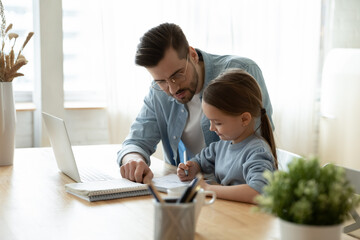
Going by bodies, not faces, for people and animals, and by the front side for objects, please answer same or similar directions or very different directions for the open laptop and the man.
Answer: very different directions

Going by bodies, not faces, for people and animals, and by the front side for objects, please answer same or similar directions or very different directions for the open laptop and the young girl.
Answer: very different directions

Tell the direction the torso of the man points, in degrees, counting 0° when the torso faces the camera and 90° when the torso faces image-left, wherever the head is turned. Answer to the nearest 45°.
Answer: approximately 45°

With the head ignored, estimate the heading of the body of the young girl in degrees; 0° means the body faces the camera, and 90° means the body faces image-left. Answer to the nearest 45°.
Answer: approximately 45°

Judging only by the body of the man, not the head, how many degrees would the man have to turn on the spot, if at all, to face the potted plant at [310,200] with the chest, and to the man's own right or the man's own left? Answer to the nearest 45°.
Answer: approximately 45° to the man's own left

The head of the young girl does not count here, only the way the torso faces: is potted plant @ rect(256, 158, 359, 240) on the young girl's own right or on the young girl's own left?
on the young girl's own left
